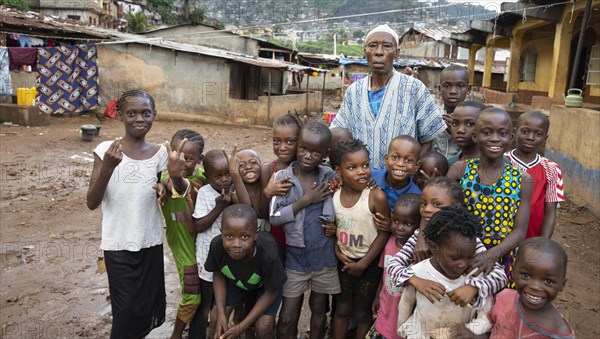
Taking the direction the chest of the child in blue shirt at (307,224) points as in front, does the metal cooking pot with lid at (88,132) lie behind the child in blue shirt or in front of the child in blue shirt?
behind

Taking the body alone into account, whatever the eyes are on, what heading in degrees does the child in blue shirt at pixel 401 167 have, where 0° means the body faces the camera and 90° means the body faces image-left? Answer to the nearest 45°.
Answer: approximately 0°

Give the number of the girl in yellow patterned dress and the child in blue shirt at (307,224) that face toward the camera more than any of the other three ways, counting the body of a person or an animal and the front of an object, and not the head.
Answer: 2

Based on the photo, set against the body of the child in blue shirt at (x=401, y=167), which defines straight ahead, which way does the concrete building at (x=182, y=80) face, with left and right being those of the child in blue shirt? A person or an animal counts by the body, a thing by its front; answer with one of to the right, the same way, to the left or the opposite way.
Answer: to the left

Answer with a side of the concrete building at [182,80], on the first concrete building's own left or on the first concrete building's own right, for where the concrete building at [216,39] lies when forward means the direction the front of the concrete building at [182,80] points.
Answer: on the first concrete building's own left

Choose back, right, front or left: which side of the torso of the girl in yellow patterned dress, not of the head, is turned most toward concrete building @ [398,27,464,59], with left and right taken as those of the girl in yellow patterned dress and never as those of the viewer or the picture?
back

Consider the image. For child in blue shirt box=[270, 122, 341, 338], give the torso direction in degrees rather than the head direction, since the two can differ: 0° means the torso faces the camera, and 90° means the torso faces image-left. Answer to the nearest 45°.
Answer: approximately 0°

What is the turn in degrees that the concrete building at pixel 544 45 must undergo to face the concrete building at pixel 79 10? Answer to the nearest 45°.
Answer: approximately 45° to its right

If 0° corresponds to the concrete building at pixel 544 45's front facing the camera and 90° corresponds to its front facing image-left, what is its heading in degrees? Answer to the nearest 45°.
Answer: approximately 45°

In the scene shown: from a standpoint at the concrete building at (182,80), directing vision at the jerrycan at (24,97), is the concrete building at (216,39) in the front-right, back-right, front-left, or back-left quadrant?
back-right
